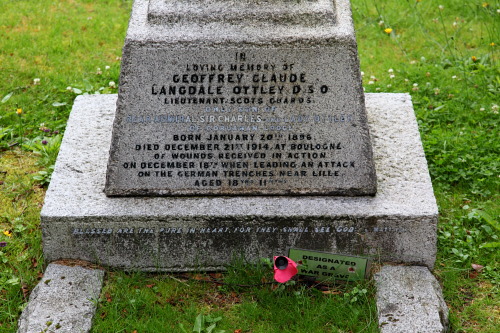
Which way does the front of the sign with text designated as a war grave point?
toward the camera

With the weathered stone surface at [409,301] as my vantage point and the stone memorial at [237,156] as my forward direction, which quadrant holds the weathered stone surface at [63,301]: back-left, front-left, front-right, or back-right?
front-left

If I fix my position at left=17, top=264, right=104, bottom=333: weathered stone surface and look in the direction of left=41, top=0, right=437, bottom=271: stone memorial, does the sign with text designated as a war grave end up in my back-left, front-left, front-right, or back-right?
front-right

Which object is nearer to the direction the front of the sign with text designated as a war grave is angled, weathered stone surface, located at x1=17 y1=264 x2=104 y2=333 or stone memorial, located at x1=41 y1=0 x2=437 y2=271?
the weathered stone surface

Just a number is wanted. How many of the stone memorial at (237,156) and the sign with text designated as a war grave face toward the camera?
2

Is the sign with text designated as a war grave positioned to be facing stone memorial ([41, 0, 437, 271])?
no

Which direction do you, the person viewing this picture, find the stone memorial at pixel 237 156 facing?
facing the viewer

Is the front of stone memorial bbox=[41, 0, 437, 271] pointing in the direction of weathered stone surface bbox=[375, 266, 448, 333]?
no

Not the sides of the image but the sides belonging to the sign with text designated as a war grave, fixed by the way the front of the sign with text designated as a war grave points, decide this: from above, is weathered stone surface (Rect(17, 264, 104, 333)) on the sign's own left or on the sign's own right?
on the sign's own right

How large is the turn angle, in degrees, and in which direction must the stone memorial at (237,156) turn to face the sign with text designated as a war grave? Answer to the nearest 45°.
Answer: approximately 45° to its left

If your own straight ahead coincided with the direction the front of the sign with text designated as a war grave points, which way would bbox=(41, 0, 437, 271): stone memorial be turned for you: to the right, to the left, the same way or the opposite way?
the same way
